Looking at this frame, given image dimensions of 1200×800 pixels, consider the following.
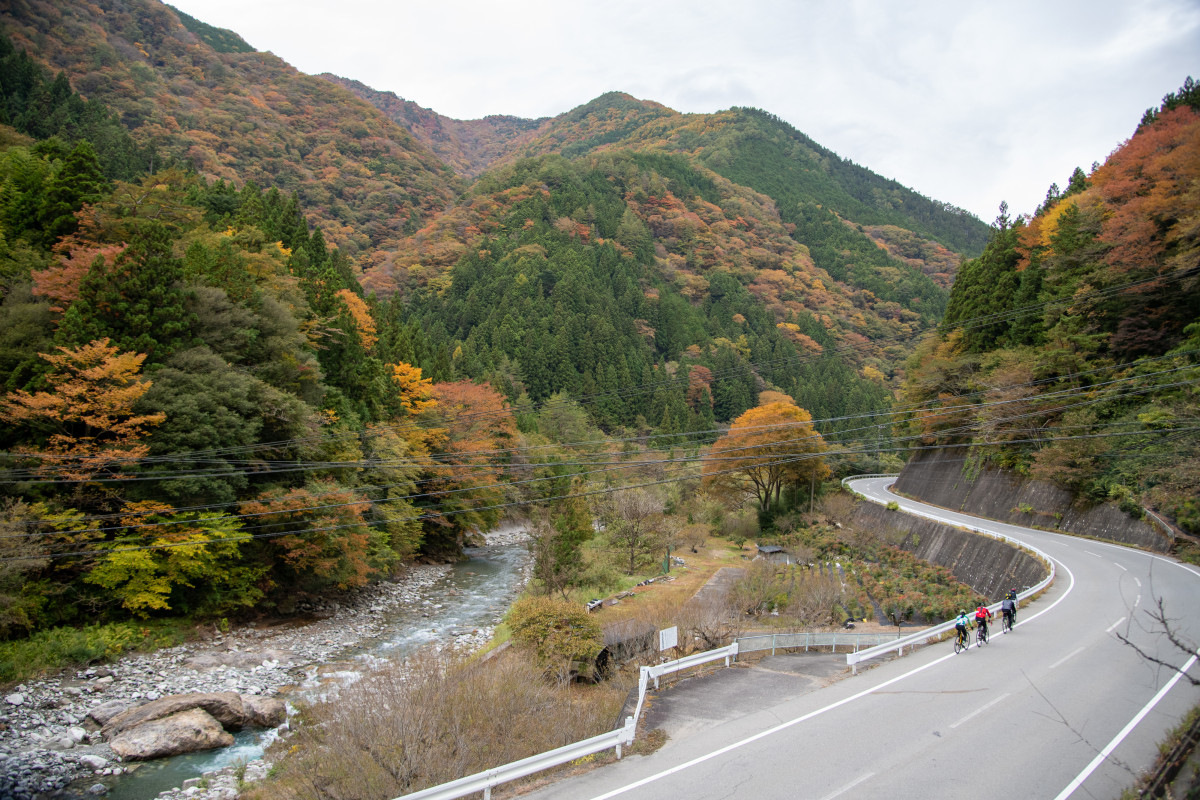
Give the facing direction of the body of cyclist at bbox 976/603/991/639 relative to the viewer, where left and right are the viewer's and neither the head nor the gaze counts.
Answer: facing away from the viewer

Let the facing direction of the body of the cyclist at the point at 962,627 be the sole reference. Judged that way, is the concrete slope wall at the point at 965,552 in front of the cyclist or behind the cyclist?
in front

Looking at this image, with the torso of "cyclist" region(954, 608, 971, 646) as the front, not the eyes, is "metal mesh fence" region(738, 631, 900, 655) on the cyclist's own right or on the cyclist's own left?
on the cyclist's own left

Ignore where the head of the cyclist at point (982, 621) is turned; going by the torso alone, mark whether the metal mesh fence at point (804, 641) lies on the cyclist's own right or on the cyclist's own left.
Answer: on the cyclist's own left

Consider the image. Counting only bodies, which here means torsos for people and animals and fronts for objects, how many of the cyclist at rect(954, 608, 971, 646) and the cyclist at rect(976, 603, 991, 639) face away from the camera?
2

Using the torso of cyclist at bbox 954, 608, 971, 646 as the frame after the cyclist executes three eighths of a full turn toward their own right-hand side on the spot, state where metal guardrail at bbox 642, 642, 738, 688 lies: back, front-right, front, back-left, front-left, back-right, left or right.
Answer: right

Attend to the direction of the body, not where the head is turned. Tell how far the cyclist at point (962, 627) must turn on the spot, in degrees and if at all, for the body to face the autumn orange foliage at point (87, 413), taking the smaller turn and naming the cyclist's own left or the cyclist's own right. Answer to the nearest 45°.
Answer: approximately 90° to the cyclist's own left

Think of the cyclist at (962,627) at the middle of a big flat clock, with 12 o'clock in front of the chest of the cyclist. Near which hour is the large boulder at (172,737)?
The large boulder is roughly at 8 o'clock from the cyclist.

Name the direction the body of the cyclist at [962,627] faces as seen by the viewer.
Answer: away from the camera
